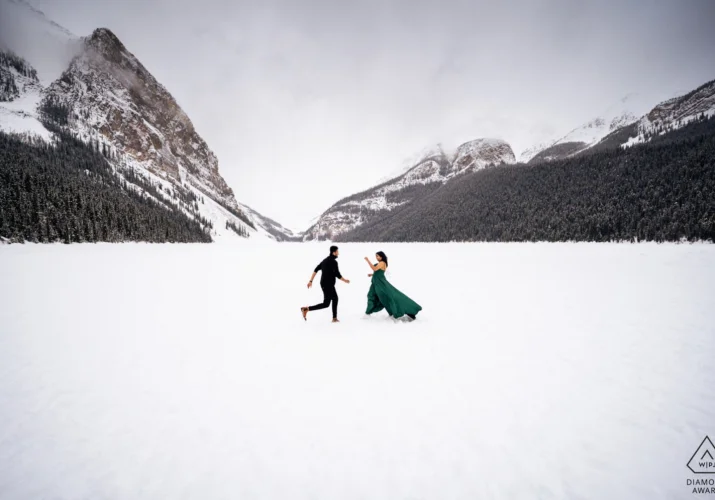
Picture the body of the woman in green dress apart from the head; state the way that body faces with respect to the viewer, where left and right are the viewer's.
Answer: facing to the left of the viewer

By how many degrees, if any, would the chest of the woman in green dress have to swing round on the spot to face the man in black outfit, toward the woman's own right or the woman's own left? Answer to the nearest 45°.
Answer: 0° — they already face them
